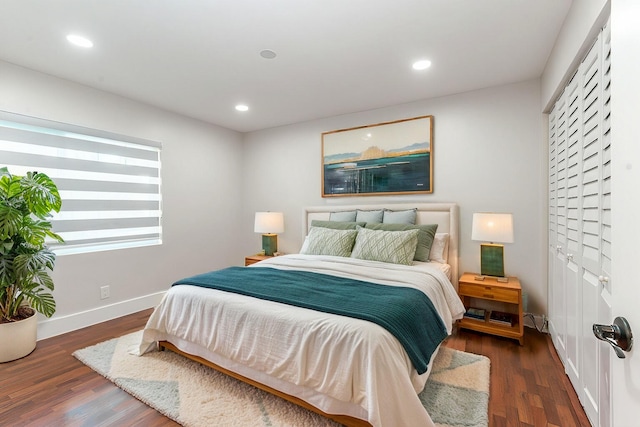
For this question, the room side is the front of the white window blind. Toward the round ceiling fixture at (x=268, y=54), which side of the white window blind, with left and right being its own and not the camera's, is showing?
front

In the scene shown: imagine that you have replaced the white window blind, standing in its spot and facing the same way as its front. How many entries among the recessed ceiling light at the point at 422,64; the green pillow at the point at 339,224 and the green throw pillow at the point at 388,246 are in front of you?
3

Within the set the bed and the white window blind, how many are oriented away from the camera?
0

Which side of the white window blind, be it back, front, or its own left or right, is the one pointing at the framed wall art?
front

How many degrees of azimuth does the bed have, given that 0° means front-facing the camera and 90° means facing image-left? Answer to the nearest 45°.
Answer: approximately 45°

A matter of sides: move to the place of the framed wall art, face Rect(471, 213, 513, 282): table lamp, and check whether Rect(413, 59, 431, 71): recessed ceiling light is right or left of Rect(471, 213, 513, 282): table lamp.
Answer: right

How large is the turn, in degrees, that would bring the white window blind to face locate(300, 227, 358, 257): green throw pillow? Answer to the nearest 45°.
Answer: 0° — it already faces it

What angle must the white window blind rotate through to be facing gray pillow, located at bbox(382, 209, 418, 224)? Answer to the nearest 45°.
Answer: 0° — it already faces it

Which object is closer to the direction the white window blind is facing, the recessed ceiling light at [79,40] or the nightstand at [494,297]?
the nightstand

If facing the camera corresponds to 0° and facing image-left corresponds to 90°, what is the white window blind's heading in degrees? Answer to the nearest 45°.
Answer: approximately 315°
